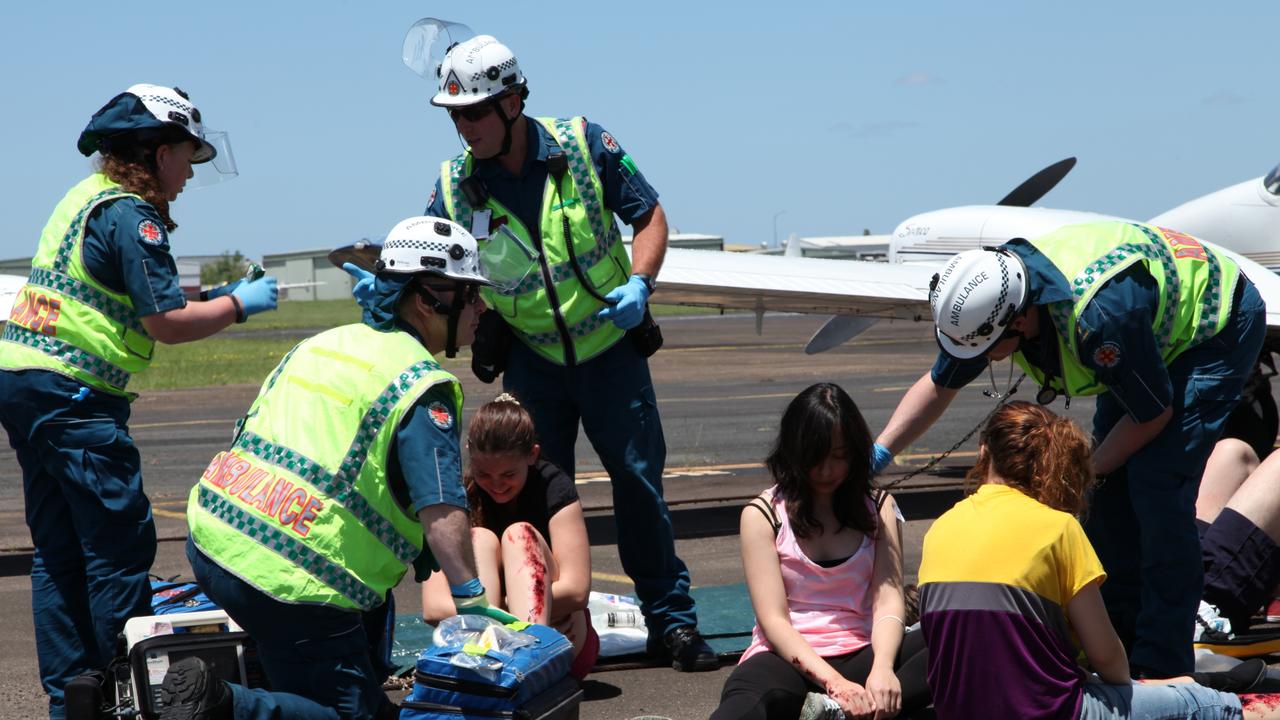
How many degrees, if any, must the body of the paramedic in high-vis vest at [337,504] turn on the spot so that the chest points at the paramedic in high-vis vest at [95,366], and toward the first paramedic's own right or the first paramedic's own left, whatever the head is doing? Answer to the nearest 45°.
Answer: approximately 90° to the first paramedic's own left

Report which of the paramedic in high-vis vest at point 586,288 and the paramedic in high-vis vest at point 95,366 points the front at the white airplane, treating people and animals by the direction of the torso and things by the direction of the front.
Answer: the paramedic in high-vis vest at point 95,366

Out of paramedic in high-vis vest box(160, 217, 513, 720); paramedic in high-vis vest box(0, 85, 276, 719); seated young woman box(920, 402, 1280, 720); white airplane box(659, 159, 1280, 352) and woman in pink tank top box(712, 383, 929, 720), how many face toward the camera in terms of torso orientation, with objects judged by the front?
1

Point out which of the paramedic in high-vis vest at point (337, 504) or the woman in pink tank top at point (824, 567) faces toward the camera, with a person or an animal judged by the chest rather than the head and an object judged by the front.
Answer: the woman in pink tank top

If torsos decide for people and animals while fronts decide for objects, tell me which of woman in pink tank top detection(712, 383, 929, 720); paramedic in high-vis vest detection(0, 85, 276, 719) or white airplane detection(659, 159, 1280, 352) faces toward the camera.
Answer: the woman in pink tank top

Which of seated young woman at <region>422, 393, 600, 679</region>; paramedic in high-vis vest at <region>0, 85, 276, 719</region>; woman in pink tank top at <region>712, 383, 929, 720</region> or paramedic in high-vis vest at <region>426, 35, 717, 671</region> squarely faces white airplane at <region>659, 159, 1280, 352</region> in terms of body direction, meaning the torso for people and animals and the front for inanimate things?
paramedic in high-vis vest at <region>0, 85, 276, 719</region>

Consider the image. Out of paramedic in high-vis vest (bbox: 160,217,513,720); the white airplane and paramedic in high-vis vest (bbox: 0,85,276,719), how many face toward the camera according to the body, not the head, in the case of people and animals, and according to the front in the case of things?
0

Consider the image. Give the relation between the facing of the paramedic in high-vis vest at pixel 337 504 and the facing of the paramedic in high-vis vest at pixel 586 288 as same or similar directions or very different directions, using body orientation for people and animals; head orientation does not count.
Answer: very different directions

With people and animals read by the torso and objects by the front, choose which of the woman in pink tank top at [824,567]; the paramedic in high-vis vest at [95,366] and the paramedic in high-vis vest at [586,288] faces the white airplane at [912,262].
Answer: the paramedic in high-vis vest at [95,366]

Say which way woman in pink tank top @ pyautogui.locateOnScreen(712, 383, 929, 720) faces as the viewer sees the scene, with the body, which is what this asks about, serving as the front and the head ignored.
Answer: toward the camera

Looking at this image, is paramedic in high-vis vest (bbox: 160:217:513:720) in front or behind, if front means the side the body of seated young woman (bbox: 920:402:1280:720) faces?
behind

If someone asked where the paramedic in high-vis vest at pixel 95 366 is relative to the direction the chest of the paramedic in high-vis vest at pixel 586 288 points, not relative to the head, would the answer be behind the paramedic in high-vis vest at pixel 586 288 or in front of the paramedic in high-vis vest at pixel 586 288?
in front

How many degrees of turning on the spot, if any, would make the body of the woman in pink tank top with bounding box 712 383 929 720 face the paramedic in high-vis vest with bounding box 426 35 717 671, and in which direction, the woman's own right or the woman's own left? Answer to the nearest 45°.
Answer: approximately 135° to the woman's own right

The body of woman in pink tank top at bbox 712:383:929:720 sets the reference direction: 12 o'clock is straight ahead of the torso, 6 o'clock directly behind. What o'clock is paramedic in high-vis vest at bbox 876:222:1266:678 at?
The paramedic in high-vis vest is roughly at 8 o'clock from the woman in pink tank top.

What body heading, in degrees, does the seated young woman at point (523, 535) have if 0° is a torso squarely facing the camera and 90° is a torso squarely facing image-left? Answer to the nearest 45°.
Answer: approximately 45°

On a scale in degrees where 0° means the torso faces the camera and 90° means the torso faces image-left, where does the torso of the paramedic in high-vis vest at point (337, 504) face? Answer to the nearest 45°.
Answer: approximately 225°

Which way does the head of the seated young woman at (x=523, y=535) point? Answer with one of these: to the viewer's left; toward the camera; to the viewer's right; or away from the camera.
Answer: toward the camera
